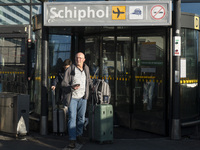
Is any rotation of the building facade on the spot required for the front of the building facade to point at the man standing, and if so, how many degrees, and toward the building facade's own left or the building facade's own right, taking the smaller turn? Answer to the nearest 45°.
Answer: approximately 45° to the building facade's own right

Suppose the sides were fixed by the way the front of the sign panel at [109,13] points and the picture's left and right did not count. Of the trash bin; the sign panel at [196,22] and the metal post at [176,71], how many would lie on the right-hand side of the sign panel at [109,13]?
1

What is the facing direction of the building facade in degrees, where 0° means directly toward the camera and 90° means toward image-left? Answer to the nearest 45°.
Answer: approximately 0°

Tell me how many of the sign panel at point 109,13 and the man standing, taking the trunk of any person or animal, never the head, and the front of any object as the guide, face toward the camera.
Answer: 2

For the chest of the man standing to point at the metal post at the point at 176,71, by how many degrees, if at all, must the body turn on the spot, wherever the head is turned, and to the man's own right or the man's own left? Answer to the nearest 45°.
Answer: approximately 90° to the man's own left

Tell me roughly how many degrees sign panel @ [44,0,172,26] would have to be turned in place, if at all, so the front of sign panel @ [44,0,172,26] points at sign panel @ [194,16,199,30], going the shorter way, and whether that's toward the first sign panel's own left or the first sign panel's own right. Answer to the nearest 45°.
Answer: approximately 90° to the first sign panel's own left

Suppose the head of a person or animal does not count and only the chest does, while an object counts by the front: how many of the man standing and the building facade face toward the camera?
2
